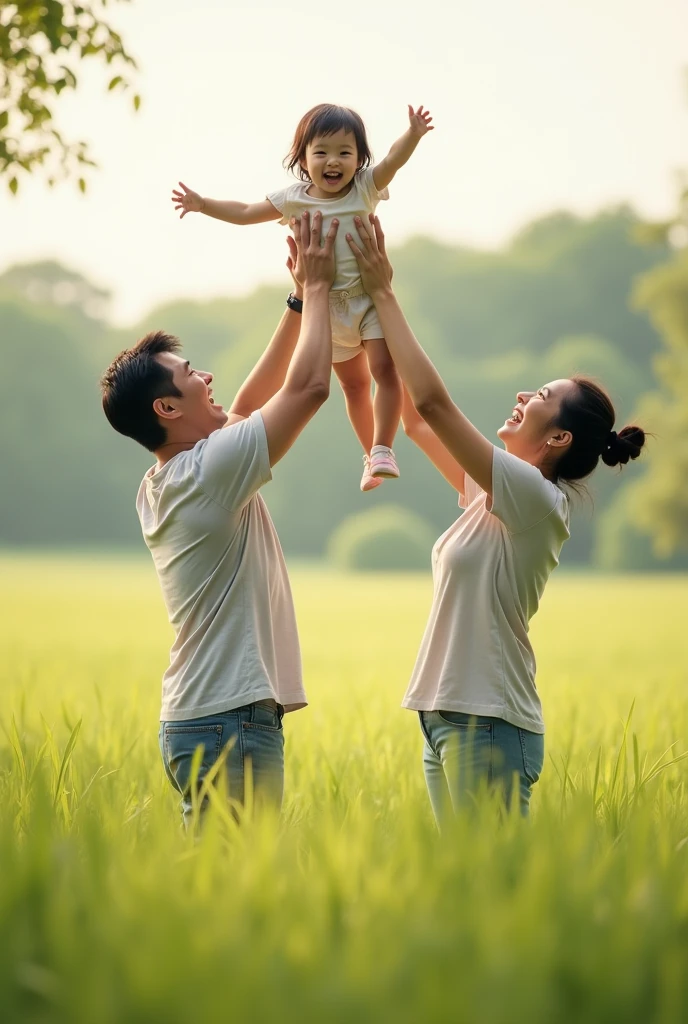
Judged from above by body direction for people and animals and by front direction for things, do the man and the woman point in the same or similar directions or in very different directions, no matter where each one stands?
very different directions

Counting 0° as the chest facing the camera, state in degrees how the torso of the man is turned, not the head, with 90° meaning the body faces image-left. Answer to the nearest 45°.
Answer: approximately 270°

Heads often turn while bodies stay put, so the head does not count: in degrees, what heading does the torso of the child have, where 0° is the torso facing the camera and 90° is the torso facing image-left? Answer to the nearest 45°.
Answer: approximately 0°

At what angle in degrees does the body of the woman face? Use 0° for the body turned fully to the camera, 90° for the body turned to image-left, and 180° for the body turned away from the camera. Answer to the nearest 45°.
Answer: approximately 90°

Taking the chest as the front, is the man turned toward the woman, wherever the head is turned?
yes

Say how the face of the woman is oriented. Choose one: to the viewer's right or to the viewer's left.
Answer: to the viewer's left

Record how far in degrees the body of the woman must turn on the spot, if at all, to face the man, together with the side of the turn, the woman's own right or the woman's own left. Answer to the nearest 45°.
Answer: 0° — they already face them
